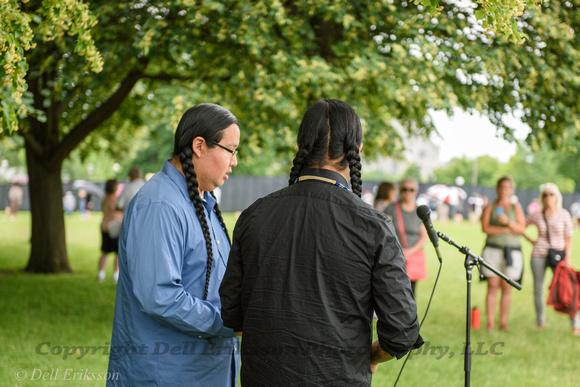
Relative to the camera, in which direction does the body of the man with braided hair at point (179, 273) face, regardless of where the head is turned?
to the viewer's right

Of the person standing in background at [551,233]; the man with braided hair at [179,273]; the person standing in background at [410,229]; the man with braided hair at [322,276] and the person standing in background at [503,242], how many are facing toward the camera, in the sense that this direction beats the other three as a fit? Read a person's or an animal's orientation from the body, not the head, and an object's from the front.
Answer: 3

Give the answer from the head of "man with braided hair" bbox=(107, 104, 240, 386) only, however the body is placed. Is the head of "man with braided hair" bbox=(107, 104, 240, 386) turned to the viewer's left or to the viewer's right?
to the viewer's right

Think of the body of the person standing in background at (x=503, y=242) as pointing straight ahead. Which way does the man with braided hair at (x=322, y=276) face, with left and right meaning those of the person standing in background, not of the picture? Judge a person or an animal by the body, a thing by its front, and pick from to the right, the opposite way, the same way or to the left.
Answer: the opposite way

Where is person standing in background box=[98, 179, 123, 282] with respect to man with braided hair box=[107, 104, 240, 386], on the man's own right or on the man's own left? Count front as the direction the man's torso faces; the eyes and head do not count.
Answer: on the man's own left

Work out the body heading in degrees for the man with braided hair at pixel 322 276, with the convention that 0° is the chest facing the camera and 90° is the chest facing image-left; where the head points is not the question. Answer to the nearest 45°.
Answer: approximately 180°
